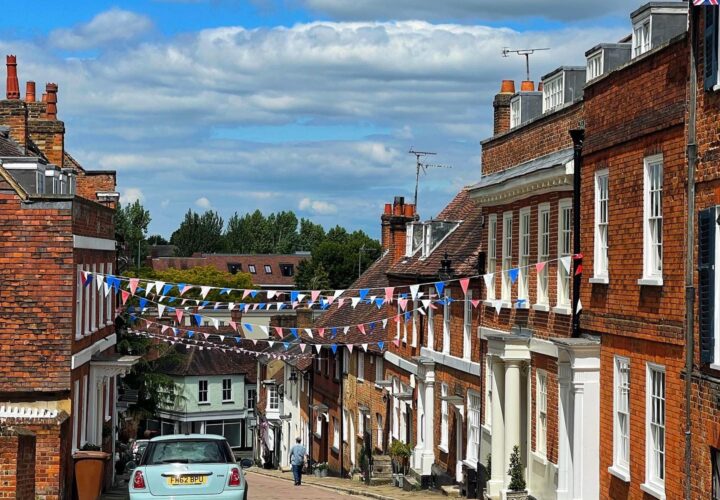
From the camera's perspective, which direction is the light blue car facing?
away from the camera

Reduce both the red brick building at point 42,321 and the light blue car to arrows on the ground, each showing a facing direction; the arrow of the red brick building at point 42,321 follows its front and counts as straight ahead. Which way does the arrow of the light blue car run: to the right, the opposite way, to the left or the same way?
to the left

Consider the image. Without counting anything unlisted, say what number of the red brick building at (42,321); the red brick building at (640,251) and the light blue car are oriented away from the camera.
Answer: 1

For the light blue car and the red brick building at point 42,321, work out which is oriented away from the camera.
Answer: the light blue car

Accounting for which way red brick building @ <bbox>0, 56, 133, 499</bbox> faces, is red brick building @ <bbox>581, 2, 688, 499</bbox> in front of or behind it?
in front

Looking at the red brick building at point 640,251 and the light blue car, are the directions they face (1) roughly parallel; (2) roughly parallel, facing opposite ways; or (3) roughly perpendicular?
roughly perpendicular

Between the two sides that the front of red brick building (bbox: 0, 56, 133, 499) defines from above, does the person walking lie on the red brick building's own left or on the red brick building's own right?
on the red brick building's own left

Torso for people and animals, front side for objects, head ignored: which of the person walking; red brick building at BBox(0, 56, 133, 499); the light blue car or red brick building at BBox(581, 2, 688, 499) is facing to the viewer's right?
red brick building at BBox(0, 56, 133, 499)

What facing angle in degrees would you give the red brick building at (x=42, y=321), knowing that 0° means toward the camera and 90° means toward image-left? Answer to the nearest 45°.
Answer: approximately 270°

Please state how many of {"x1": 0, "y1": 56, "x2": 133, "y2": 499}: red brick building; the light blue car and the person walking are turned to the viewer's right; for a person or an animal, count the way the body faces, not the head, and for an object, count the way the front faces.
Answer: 1

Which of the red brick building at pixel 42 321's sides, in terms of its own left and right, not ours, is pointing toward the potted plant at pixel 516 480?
front
